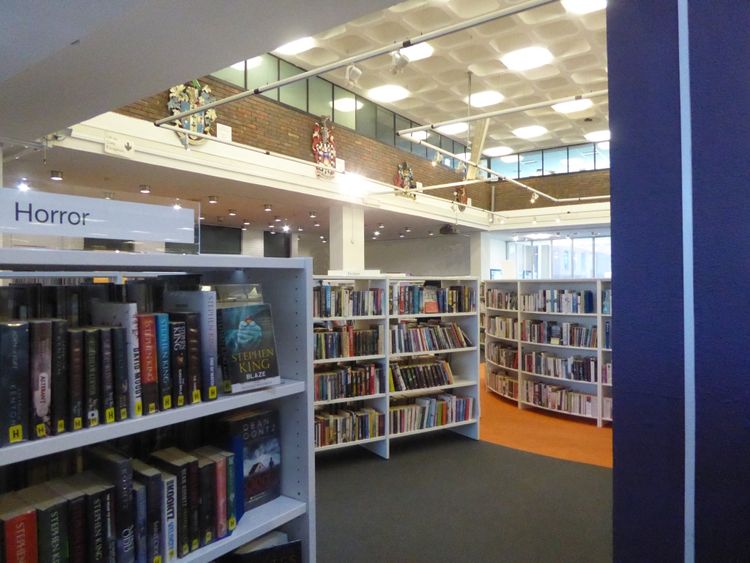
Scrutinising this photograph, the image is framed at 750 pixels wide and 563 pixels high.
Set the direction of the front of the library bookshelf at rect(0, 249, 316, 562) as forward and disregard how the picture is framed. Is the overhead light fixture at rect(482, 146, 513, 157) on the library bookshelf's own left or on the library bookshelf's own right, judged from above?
on the library bookshelf's own left

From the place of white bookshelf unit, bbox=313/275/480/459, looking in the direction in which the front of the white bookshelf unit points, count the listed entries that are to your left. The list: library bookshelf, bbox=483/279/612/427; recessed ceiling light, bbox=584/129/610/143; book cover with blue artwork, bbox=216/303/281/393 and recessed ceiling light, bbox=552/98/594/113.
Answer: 3

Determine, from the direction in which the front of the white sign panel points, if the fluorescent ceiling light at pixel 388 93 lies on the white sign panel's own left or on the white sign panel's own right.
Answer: on the white sign panel's own left

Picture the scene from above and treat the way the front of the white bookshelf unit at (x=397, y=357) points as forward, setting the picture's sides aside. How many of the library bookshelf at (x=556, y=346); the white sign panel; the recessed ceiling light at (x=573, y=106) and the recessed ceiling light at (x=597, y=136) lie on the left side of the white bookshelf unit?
3

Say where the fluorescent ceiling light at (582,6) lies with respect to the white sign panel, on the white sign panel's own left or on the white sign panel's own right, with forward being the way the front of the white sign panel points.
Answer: on the white sign panel's own left

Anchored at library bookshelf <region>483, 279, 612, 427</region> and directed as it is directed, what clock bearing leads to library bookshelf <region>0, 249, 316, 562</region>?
library bookshelf <region>0, 249, 316, 562</region> is roughly at 11 o'clock from library bookshelf <region>483, 279, 612, 427</region>.

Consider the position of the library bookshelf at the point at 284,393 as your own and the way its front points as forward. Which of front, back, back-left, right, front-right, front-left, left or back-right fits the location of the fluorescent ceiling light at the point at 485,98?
left

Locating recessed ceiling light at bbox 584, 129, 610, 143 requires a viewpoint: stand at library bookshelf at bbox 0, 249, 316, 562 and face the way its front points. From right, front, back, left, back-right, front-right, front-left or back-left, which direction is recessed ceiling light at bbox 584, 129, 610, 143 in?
left

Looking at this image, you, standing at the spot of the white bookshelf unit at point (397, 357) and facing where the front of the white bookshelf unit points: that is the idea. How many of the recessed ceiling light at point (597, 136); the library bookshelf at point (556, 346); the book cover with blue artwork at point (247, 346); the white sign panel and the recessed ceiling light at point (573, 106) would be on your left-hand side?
3

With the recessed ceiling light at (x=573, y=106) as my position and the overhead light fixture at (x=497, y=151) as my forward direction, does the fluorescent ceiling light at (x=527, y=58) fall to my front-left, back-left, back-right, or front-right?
back-left

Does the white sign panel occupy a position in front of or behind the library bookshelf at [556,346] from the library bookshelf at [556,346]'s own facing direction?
in front

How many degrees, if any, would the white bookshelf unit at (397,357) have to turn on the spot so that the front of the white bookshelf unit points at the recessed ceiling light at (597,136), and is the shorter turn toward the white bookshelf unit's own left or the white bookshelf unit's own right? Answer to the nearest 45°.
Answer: approximately 90° to the white bookshelf unit's own left

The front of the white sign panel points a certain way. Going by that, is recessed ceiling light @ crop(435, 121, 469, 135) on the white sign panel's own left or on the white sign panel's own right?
on the white sign panel's own left

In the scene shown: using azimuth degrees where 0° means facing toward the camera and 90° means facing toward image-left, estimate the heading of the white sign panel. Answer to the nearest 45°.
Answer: approximately 315°

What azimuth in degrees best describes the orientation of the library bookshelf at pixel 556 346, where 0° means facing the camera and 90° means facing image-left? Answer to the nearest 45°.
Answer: approximately 45°
